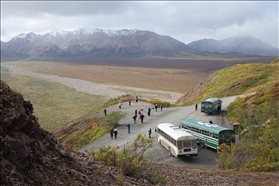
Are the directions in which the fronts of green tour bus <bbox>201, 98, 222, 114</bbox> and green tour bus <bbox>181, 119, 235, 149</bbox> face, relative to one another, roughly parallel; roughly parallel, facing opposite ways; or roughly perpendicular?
roughly perpendicular

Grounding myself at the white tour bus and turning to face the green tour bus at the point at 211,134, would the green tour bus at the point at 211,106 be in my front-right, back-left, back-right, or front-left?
front-left

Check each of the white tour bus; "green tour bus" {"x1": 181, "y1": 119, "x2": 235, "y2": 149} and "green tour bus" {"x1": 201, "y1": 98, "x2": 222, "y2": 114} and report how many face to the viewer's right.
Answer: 0

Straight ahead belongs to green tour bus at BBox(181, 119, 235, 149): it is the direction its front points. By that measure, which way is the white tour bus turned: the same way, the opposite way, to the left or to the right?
the same way

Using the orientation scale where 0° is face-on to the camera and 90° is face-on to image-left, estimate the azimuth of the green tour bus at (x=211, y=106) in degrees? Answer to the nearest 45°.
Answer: approximately 45°

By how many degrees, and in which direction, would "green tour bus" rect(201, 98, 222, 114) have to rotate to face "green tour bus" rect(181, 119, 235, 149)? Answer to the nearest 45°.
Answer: approximately 45° to its left

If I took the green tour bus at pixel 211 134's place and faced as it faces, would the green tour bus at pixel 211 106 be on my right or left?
on my right

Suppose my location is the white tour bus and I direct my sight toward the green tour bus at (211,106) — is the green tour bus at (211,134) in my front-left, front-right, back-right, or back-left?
front-right
